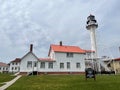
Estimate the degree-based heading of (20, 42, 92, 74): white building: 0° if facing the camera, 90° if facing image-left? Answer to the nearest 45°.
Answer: approximately 0°
